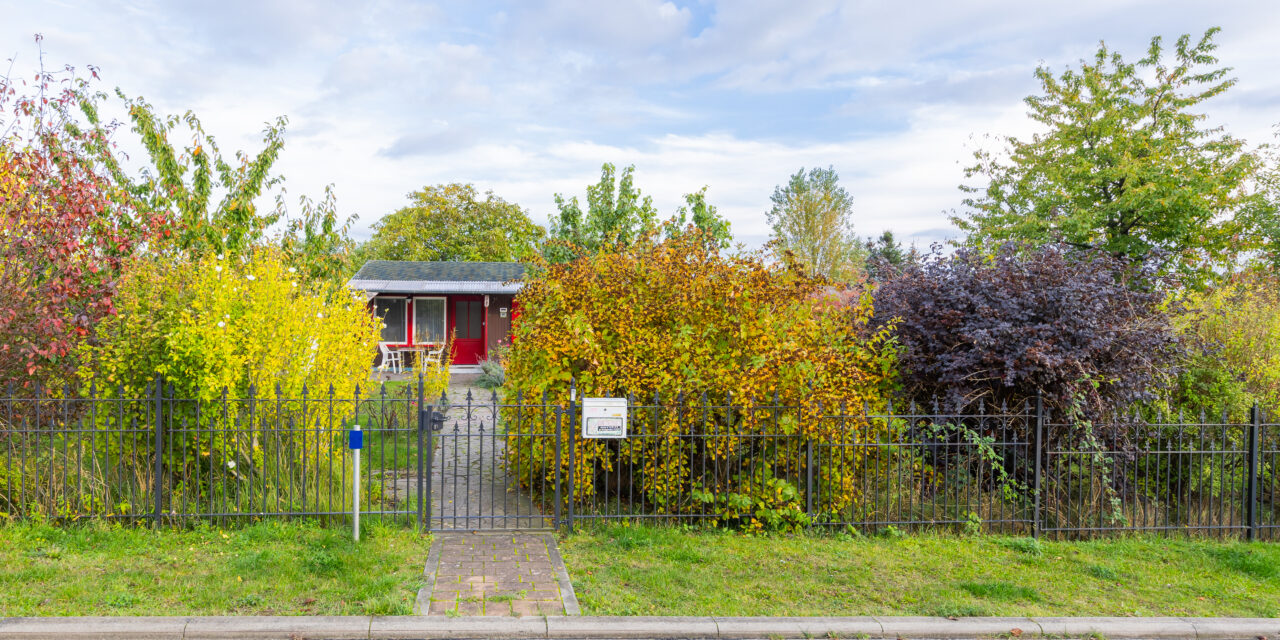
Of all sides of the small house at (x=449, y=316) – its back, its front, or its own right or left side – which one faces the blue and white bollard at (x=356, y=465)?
front

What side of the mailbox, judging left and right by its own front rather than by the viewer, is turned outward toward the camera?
front

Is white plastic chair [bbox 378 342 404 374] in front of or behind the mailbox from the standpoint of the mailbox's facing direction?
behind

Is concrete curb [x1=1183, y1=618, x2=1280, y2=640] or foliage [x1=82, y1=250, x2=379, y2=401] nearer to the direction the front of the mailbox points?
the concrete curb

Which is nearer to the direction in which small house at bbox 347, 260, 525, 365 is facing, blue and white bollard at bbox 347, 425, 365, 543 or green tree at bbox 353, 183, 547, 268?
the blue and white bollard

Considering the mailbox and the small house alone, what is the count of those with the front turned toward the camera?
2

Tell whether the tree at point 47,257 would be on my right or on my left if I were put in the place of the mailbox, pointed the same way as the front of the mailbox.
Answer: on my right

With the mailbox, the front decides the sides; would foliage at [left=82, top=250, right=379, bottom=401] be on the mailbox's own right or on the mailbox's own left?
on the mailbox's own right
